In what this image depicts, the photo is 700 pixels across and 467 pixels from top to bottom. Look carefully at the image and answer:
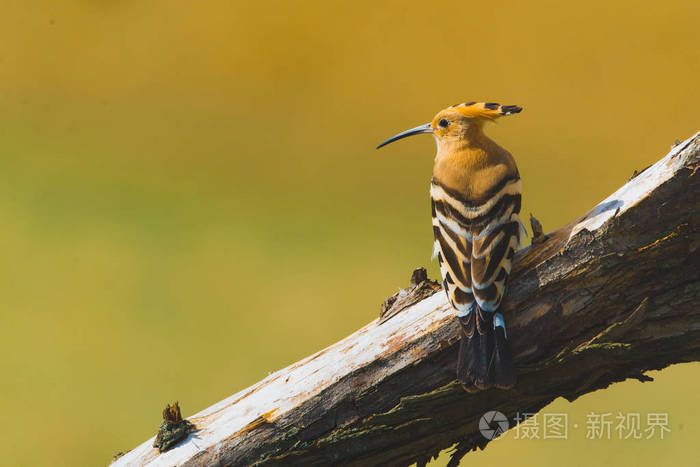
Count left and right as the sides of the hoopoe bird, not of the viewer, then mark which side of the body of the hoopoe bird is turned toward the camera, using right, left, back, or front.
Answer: back
